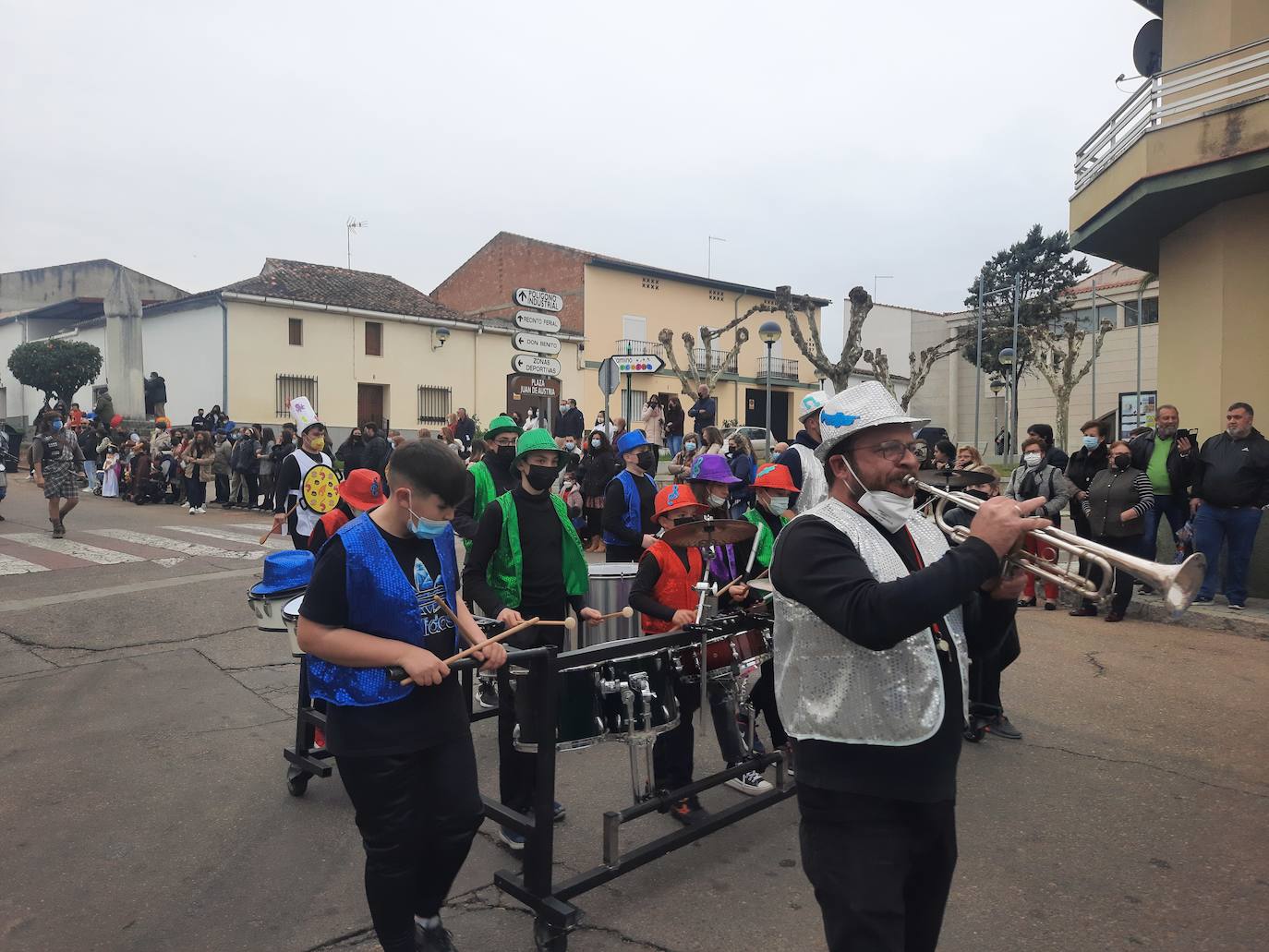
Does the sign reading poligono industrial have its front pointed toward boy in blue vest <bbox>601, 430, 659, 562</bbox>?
yes

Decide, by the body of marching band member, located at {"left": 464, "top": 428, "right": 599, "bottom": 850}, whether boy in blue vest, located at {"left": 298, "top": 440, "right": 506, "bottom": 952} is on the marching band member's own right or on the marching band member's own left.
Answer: on the marching band member's own right

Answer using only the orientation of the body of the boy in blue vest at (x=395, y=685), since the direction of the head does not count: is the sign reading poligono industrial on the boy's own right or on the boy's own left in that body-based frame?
on the boy's own left

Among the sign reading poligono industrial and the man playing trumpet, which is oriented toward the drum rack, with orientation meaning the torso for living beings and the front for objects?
the sign reading poligono industrial

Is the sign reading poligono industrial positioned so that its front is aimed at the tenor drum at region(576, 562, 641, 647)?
yes

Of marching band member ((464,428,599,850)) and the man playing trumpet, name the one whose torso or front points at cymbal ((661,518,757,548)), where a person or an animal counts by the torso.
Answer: the marching band member

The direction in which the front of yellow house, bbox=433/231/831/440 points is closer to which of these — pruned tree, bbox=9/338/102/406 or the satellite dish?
the satellite dish

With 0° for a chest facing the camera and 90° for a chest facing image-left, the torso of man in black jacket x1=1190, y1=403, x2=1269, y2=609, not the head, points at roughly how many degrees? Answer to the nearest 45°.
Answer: approximately 45°

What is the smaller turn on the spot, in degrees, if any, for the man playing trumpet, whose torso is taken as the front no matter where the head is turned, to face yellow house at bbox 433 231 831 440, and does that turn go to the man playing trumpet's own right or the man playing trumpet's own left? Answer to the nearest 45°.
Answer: approximately 135° to the man playing trumpet's own left
